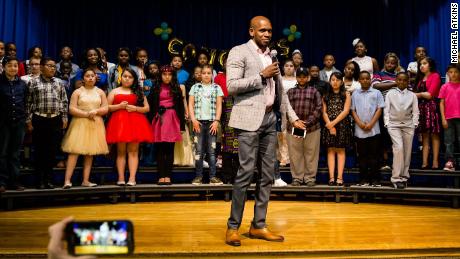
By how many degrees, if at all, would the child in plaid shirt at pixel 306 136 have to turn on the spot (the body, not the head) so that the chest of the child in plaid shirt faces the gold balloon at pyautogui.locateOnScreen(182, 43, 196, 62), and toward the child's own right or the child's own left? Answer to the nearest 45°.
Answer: approximately 135° to the child's own right

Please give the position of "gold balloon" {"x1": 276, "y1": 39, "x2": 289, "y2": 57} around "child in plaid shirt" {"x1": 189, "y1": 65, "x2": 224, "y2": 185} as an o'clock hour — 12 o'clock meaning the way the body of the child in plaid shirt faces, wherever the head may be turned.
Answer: The gold balloon is roughly at 7 o'clock from the child in plaid shirt.

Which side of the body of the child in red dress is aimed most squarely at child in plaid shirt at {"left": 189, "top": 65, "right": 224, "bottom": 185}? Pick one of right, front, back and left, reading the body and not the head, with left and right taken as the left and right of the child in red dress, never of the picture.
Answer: left

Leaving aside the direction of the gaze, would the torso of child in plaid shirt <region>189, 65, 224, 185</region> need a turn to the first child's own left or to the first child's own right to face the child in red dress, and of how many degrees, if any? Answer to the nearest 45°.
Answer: approximately 90° to the first child's own right

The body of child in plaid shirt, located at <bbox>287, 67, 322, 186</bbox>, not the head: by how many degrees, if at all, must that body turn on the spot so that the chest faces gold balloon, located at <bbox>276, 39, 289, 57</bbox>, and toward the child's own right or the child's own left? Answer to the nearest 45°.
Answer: approximately 180°

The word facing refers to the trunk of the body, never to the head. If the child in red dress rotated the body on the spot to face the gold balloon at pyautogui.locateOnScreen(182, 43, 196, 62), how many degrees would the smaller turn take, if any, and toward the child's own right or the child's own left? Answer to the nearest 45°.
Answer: approximately 180°

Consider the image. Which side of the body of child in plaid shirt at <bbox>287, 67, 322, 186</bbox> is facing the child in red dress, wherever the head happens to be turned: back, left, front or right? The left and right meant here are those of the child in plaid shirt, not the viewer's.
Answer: right

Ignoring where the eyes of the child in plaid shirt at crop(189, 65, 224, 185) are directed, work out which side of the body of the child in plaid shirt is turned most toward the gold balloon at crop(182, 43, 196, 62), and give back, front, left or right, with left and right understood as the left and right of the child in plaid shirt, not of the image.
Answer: back
